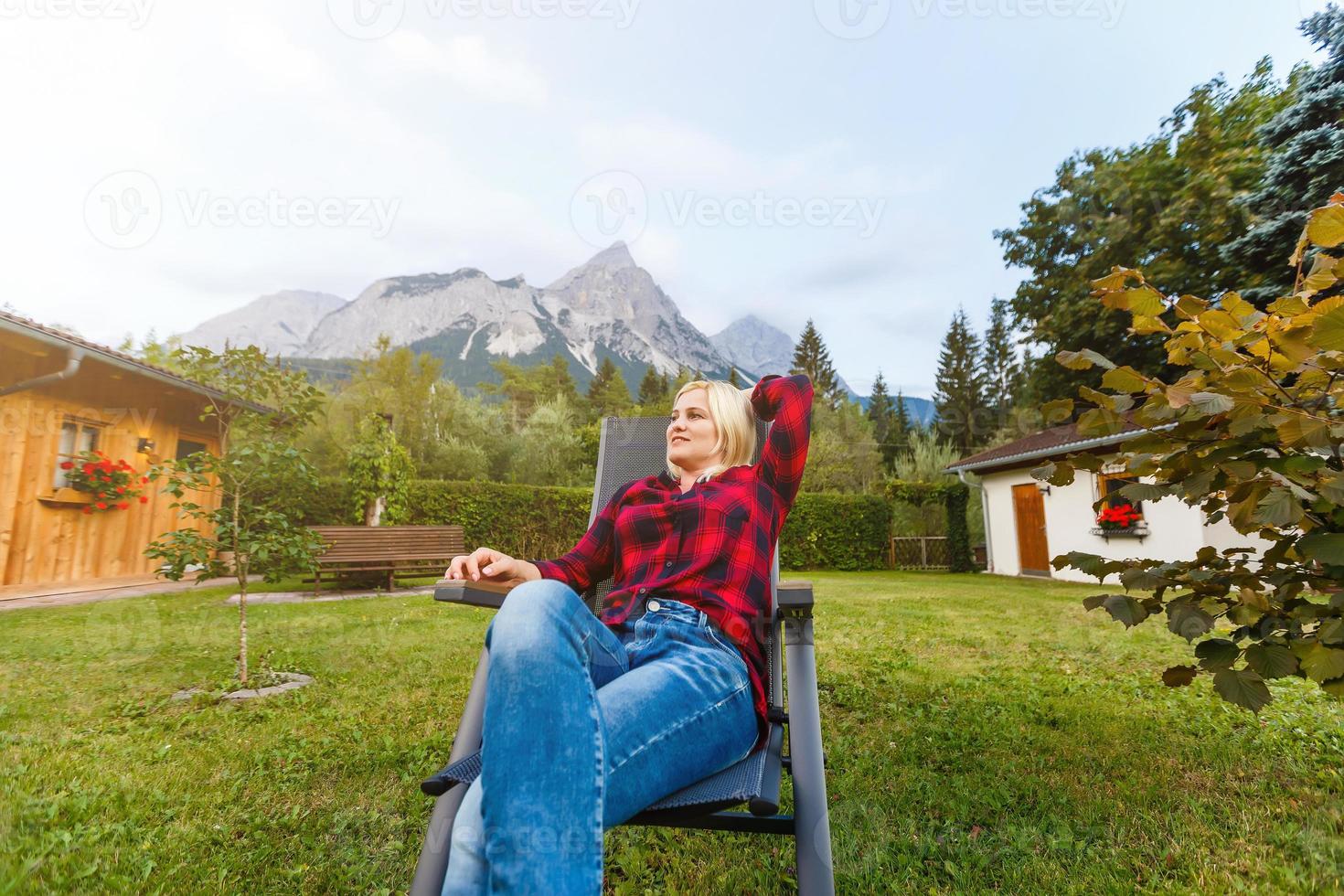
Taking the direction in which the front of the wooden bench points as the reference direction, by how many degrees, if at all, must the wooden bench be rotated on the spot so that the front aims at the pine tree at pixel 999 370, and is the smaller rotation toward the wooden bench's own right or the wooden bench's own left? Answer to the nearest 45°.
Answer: approximately 135° to the wooden bench's own left

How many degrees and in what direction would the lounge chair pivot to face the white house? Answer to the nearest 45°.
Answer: approximately 135° to its left

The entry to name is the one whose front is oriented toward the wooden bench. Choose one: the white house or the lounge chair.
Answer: the white house

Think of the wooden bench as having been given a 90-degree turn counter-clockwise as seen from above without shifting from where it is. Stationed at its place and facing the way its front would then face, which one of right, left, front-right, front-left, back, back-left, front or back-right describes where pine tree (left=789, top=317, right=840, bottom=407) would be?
front-left

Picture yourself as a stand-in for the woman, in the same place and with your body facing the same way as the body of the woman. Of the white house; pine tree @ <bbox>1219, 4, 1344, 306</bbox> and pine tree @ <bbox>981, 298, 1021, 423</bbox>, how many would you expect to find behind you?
3

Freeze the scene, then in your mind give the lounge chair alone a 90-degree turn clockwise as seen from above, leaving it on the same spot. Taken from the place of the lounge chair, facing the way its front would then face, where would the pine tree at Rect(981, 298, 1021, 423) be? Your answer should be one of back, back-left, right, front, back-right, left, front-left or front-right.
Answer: back-right

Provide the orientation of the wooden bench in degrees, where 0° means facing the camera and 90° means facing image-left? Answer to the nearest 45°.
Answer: approximately 0°

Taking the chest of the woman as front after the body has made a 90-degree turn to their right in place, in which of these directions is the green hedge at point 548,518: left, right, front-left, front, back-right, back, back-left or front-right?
front-right

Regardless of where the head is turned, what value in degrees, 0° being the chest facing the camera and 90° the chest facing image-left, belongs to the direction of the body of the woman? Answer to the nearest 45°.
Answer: approximately 45°

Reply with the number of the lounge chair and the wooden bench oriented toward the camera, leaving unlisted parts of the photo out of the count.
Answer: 2

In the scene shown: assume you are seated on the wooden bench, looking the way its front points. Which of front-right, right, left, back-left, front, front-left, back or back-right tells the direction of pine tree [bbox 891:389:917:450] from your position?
back-left
